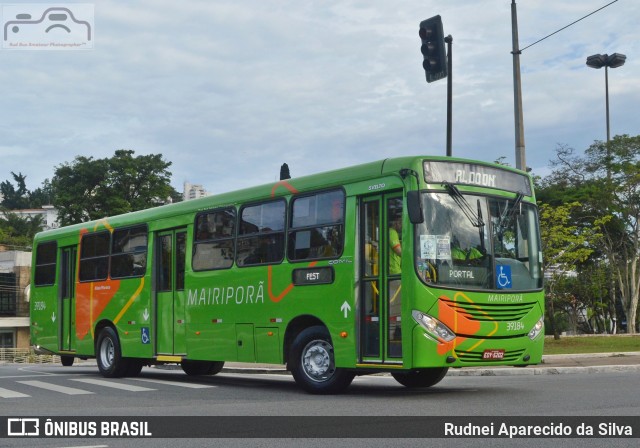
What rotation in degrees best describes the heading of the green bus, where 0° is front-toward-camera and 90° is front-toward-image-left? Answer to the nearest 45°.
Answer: approximately 315°

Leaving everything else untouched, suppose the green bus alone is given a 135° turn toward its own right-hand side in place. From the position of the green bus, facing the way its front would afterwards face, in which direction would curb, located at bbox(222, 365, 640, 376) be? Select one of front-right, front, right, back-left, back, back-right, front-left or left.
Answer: back-right

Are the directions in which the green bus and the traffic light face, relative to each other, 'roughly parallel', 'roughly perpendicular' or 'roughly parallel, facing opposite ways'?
roughly perpendicular

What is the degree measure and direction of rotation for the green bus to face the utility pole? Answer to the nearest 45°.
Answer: approximately 90° to its left

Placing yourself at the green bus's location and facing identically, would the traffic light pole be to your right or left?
on your left

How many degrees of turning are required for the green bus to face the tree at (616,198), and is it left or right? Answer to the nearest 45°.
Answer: approximately 90° to its left

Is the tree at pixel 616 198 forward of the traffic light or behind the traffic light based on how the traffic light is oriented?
behind
